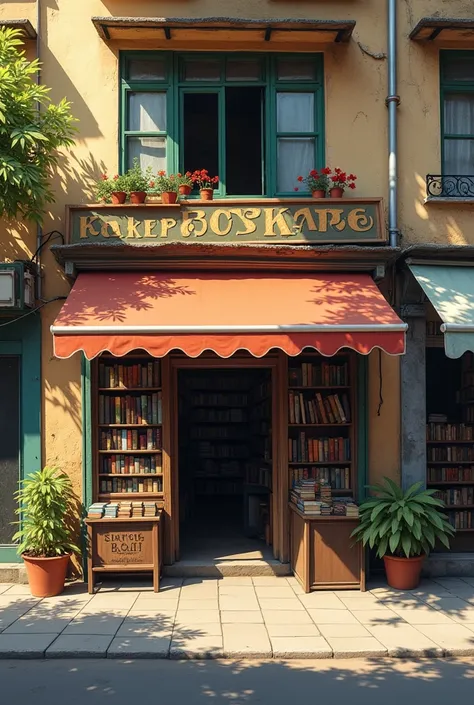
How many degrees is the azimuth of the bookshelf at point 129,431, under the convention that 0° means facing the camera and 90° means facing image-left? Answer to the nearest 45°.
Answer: approximately 0°

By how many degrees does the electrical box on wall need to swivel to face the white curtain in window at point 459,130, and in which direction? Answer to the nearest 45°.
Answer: approximately 90° to its left

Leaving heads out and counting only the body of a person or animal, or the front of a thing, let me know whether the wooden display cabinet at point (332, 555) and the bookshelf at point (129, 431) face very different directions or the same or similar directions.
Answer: same or similar directions

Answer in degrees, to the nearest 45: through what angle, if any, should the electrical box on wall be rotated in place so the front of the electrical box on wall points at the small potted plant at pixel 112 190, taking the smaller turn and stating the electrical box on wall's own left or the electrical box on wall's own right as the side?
approximately 90° to the electrical box on wall's own left

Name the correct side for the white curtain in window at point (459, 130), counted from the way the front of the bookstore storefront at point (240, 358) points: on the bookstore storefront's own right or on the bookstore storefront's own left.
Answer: on the bookstore storefront's own left

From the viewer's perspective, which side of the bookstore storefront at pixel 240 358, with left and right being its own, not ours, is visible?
front

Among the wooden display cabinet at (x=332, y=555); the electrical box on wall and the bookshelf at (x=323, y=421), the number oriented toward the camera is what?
3

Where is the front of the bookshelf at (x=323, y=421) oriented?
toward the camera
